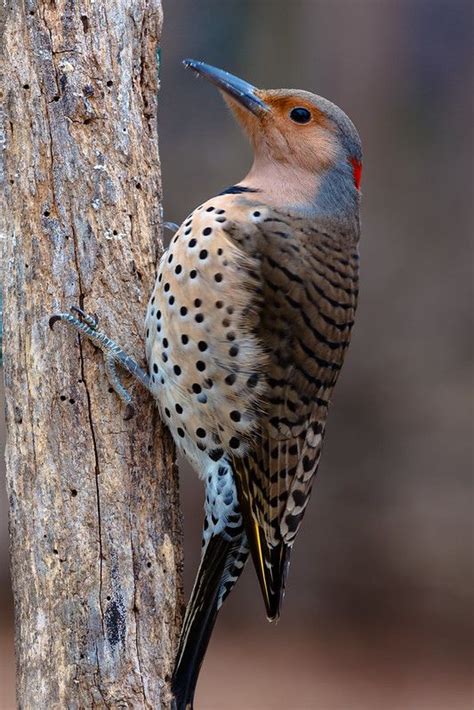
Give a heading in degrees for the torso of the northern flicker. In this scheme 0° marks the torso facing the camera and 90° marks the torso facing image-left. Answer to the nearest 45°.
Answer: approximately 90°
